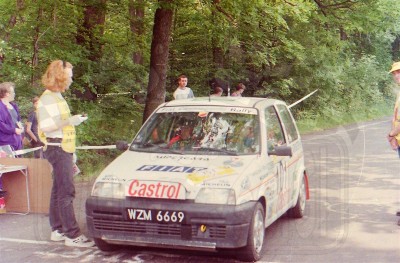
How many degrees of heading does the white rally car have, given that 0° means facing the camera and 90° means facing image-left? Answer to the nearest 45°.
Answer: approximately 45°

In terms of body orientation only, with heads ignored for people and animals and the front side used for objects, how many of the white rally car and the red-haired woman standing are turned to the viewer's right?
1

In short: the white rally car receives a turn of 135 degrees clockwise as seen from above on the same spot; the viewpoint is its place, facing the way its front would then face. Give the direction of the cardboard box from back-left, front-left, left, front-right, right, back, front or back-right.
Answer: front-left

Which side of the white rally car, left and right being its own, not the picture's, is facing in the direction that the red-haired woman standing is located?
right

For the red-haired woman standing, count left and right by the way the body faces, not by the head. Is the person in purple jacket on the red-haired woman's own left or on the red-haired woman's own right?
on the red-haired woman's own left

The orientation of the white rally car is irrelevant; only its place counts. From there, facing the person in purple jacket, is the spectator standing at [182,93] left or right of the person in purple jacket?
right

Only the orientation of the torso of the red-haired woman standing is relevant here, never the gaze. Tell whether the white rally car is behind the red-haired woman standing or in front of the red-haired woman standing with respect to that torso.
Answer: in front

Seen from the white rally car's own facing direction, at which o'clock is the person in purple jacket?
The person in purple jacket is roughly at 3 o'clock from the white rally car.

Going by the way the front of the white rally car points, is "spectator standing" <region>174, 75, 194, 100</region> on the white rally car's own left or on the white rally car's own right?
on the white rally car's own right

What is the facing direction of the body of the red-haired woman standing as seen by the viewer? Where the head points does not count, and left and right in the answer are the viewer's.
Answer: facing to the right of the viewer

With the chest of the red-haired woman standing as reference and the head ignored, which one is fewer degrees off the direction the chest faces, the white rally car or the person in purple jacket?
the white rally car

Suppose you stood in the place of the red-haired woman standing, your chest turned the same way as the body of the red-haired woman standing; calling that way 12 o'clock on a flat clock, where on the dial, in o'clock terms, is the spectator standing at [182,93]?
The spectator standing is roughly at 10 o'clock from the red-haired woman standing.
